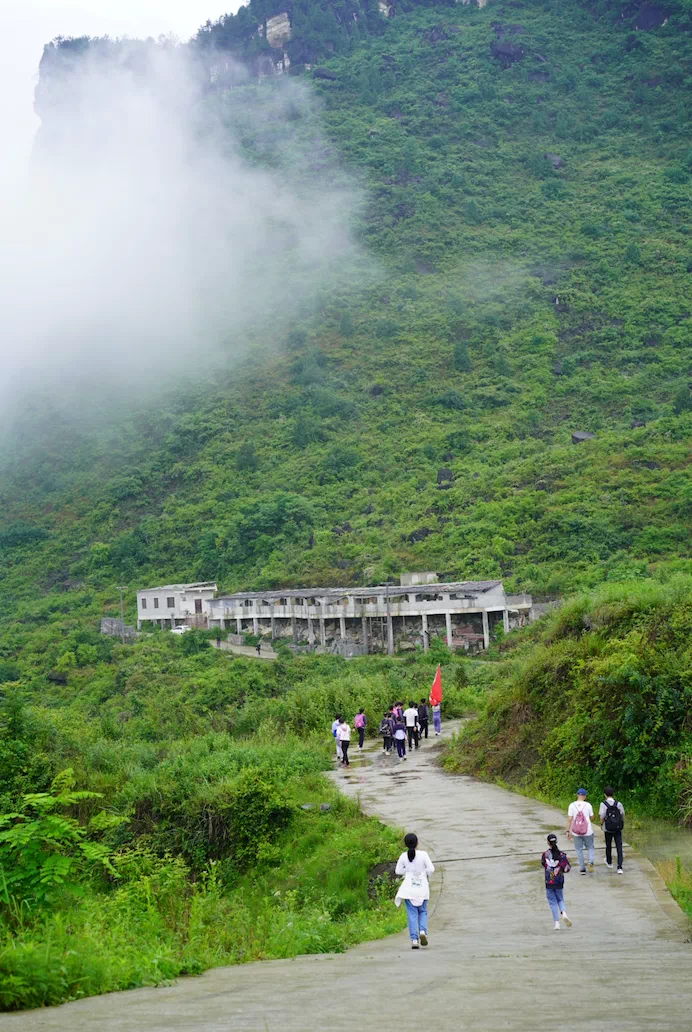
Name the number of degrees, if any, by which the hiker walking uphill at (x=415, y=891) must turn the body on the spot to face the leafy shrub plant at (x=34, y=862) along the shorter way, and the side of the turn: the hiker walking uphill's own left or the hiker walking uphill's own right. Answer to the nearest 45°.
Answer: approximately 90° to the hiker walking uphill's own left

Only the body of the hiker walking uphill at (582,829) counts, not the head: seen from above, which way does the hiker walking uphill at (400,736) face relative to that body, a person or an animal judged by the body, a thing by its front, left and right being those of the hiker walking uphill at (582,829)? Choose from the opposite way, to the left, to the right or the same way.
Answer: the same way

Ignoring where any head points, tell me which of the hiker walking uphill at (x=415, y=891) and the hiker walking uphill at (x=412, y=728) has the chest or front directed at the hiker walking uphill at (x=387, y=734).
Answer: the hiker walking uphill at (x=415, y=891)

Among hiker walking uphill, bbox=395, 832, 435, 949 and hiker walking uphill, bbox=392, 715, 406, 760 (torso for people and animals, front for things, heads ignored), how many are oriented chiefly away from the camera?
2

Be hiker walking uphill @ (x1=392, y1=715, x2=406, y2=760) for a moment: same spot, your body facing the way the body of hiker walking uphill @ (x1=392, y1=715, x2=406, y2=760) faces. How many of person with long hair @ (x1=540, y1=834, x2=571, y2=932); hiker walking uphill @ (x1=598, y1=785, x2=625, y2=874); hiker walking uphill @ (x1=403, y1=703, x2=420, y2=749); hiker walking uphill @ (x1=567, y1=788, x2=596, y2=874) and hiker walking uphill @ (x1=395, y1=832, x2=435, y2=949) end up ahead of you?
1

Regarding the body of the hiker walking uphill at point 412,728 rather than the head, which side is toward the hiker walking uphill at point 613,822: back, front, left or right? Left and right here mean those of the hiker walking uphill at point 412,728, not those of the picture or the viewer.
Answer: back

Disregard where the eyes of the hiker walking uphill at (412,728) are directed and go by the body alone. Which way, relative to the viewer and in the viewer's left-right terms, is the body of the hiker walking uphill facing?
facing away from the viewer

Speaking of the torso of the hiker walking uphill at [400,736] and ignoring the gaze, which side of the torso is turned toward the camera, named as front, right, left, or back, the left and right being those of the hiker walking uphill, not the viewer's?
back

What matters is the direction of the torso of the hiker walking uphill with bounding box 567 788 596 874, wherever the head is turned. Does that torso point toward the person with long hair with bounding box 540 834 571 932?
no

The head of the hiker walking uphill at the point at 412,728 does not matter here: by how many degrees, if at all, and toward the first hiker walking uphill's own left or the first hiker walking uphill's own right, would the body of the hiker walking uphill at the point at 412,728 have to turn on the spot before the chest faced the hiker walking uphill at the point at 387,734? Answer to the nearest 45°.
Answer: approximately 135° to the first hiker walking uphill's own left

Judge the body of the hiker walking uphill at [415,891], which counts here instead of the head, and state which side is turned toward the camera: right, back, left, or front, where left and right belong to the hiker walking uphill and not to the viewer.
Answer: back

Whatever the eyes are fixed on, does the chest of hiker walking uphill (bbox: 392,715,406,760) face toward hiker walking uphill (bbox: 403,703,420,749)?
yes

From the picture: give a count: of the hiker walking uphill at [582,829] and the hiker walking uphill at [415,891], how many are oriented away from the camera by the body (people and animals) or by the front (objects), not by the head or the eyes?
2

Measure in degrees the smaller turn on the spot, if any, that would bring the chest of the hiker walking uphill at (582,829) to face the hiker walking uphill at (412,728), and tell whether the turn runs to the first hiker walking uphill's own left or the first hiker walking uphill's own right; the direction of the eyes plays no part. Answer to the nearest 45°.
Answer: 0° — they already face them

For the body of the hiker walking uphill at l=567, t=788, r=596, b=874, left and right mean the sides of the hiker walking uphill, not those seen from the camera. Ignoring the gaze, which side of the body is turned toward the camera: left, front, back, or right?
back

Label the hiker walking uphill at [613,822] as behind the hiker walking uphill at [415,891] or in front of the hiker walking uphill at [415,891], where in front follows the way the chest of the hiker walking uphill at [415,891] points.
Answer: in front

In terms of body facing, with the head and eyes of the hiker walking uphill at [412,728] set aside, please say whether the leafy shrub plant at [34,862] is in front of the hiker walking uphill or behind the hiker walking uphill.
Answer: behind

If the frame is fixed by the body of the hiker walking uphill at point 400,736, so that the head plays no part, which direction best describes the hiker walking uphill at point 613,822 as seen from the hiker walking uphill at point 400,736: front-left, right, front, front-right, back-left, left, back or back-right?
back

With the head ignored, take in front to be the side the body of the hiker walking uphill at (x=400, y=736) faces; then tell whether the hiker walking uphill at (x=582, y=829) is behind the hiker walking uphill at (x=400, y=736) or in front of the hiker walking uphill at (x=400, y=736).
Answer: behind
